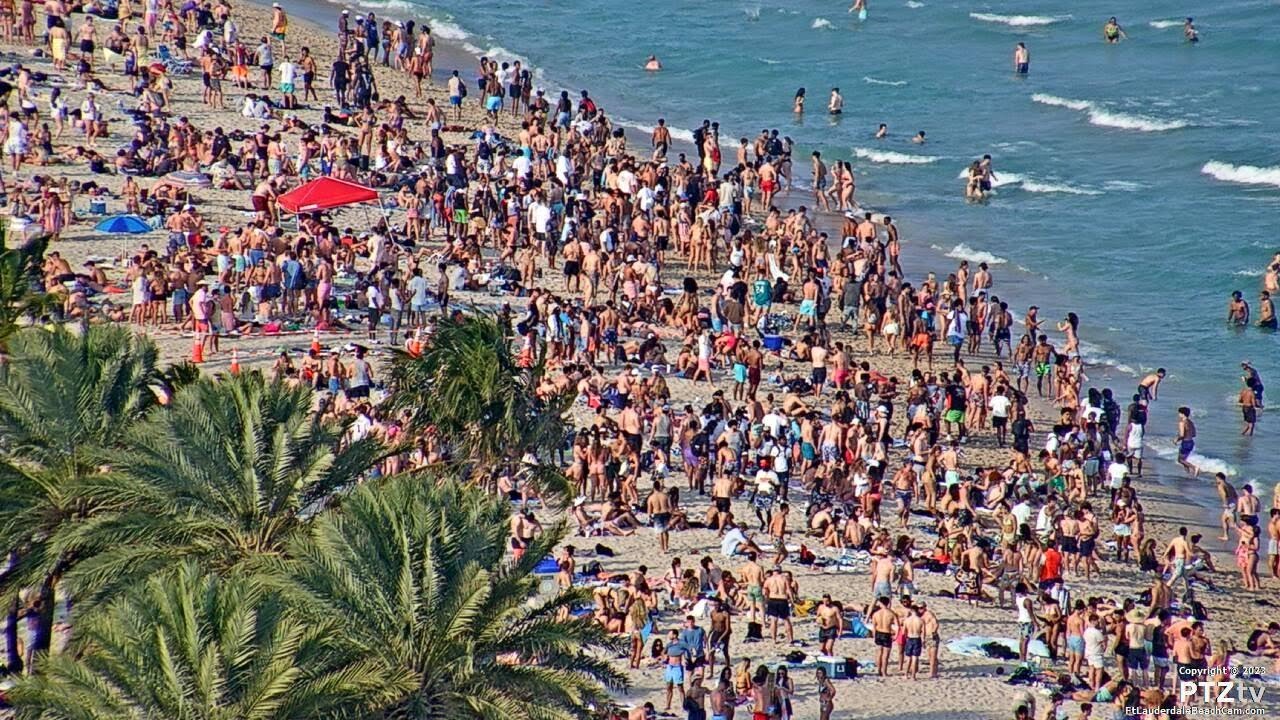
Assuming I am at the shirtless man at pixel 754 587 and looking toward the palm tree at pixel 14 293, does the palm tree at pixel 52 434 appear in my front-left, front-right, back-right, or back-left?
front-left

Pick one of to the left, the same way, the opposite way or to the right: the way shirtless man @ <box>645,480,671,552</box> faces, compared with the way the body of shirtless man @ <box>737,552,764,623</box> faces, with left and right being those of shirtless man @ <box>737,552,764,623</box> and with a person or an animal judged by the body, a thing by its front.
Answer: the same way

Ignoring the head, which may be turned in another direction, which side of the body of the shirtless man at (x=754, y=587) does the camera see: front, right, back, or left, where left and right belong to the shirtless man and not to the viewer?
back

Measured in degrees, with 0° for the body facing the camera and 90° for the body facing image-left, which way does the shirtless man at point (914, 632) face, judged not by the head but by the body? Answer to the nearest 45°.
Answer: approximately 180°

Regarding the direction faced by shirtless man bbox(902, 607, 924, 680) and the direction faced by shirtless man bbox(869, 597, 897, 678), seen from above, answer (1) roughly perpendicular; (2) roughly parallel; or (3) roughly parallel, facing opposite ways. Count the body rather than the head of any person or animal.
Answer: roughly parallel

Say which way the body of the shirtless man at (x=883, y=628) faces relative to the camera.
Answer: away from the camera

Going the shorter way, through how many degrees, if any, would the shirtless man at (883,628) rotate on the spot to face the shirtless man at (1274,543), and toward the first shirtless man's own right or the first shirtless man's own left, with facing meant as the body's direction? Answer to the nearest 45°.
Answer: approximately 45° to the first shirtless man's own right
